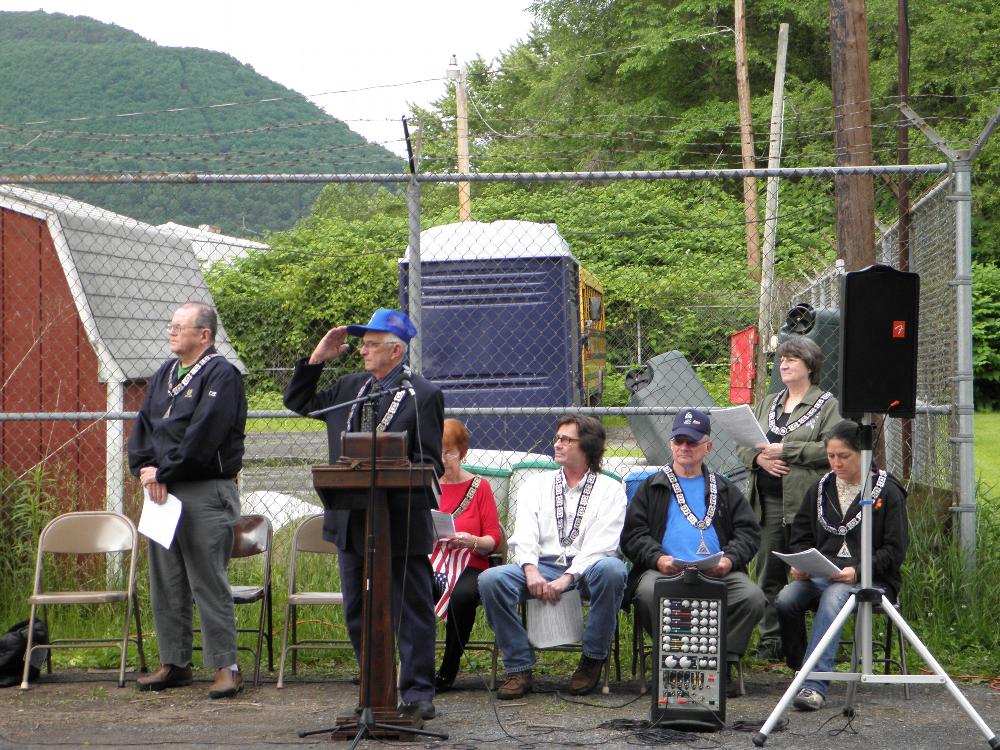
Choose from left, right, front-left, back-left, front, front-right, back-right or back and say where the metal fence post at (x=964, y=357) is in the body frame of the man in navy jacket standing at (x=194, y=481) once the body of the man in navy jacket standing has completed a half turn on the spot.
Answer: front-right

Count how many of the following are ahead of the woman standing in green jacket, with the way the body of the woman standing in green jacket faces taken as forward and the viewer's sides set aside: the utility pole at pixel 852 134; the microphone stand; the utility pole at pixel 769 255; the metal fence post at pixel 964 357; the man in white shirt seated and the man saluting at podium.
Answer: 3

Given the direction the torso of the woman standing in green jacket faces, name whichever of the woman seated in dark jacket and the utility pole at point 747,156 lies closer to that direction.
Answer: the woman seated in dark jacket

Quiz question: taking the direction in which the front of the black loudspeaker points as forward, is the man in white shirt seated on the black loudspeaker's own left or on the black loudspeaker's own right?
on the black loudspeaker's own right

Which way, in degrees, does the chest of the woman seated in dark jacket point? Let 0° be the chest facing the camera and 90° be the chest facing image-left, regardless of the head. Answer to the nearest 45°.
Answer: approximately 45°

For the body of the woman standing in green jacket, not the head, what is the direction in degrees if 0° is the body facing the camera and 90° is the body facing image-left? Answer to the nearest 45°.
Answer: approximately 45°

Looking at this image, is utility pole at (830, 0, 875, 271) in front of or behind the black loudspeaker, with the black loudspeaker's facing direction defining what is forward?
behind

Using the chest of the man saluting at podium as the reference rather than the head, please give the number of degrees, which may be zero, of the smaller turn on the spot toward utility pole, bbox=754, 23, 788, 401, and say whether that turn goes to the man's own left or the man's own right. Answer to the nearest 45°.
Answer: approximately 180°

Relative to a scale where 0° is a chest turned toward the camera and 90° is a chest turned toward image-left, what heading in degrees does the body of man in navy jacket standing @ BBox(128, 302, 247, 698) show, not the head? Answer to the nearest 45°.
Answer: approximately 45°

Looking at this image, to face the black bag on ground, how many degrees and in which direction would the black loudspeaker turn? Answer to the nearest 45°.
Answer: approximately 90° to its right
